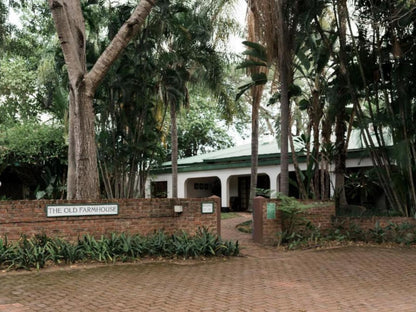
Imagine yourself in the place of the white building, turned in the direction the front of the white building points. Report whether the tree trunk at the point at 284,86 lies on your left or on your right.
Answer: on your left

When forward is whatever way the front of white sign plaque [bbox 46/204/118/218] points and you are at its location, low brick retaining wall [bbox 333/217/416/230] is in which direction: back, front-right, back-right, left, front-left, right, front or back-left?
left

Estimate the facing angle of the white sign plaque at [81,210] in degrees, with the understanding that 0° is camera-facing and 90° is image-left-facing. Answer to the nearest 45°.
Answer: approximately 0°

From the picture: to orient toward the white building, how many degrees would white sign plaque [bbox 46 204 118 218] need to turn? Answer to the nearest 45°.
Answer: approximately 135° to its left

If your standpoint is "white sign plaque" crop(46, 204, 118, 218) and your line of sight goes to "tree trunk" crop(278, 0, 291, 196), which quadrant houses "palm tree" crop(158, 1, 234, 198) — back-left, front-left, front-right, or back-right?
front-left

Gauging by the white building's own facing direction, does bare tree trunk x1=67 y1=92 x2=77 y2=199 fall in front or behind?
in front

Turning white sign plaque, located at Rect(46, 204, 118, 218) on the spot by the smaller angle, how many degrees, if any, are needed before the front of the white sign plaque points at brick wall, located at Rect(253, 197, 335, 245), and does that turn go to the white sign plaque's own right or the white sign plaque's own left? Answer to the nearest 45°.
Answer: approximately 90° to the white sign plaque's own left

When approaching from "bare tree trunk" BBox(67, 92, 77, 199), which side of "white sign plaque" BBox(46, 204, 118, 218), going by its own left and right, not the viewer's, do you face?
back

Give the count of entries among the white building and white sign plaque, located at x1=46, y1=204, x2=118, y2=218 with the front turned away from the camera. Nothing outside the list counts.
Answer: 0

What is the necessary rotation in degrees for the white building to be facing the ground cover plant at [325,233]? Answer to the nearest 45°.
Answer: approximately 45° to its left

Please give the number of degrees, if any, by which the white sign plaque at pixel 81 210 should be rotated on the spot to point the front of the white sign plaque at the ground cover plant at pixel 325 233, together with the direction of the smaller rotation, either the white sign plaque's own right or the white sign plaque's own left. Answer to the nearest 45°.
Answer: approximately 90° to the white sign plaque's own left

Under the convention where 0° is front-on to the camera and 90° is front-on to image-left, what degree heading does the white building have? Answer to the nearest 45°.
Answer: approximately 45°
